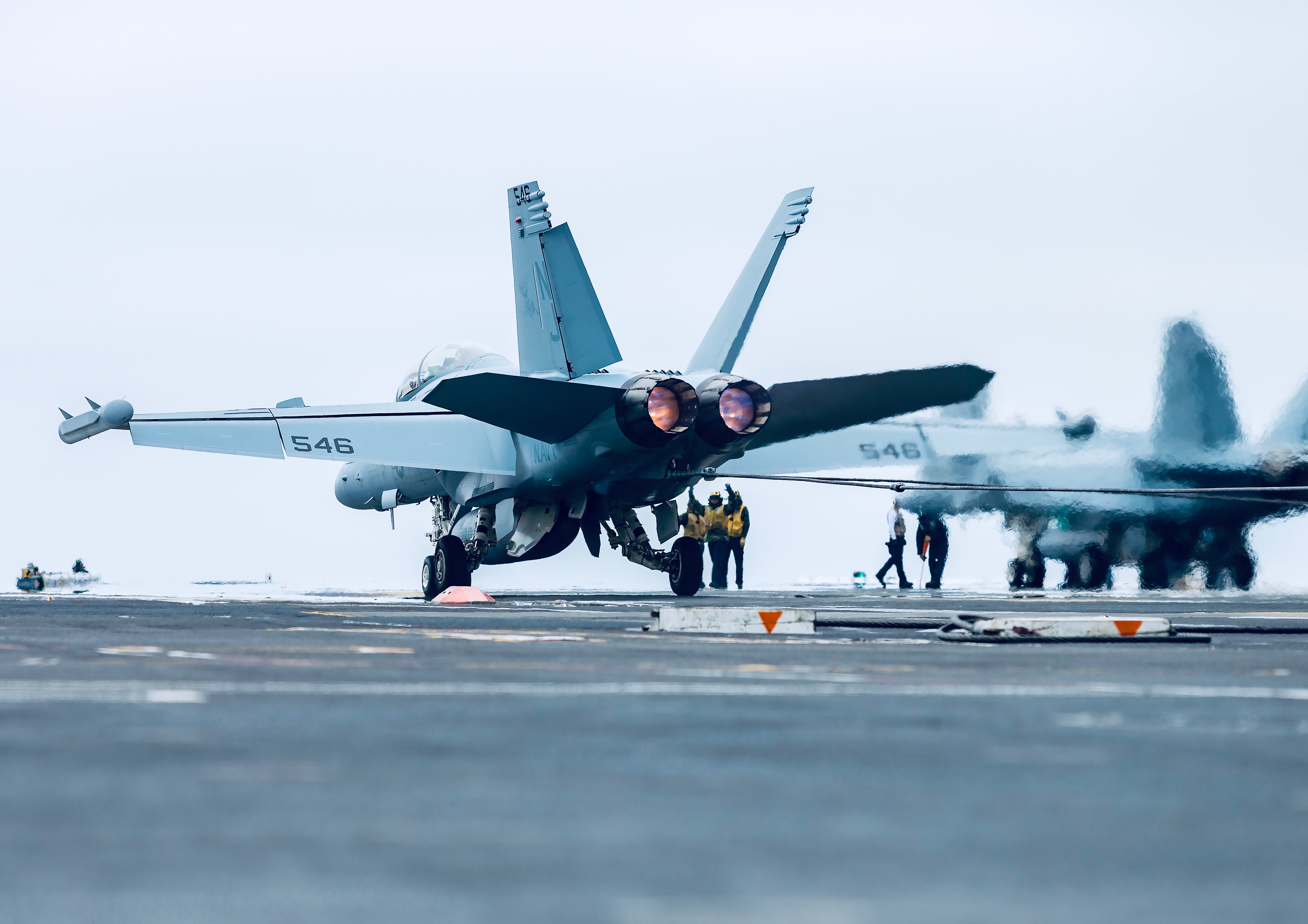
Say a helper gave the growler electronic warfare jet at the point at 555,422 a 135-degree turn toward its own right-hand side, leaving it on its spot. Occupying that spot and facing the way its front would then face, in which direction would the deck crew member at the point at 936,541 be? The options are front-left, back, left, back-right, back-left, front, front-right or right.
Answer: front-left

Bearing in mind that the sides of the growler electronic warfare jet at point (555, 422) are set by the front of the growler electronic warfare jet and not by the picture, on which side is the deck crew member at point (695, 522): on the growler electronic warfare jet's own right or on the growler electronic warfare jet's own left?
on the growler electronic warfare jet's own right

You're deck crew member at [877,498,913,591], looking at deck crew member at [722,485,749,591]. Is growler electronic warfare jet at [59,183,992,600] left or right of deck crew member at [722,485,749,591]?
left

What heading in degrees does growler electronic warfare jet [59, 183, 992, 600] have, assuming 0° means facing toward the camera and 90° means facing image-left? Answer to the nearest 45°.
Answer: approximately 135°

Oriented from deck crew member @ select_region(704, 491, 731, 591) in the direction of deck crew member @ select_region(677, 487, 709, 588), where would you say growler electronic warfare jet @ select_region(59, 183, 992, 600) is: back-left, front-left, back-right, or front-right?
front-left

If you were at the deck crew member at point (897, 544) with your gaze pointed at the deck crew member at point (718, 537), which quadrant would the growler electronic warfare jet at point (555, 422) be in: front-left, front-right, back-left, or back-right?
front-left

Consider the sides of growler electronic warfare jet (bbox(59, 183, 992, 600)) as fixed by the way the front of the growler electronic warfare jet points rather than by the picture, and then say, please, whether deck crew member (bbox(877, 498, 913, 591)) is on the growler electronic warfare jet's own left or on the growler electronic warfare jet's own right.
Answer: on the growler electronic warfare jet's own right

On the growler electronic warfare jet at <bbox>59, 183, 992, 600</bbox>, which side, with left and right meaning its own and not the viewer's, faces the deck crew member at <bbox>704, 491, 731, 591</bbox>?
right

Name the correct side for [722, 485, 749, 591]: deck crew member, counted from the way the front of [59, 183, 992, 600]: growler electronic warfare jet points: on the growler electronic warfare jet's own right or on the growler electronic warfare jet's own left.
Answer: on the growler electronic warfare jet's own right
